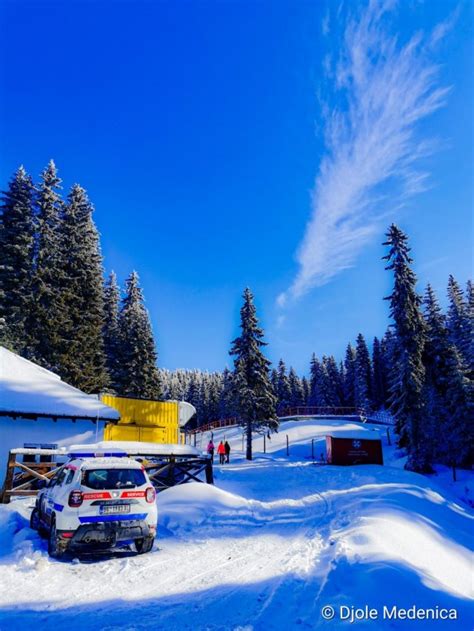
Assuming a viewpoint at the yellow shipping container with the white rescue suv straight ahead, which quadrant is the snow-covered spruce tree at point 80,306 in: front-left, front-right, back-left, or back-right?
back-right

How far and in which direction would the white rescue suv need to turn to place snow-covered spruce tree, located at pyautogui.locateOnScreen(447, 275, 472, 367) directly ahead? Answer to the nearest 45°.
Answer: approximately 90° to its right

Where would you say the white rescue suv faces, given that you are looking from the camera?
facing away from the viewer and to the left of the viewer

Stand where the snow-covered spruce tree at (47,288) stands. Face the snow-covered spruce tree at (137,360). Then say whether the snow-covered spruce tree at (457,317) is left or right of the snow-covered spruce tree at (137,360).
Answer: right

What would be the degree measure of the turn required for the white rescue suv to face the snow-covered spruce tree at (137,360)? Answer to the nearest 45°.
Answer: approximately 45° to its right

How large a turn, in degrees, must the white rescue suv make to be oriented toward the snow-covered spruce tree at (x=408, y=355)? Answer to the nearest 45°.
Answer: approximately 90° to its right

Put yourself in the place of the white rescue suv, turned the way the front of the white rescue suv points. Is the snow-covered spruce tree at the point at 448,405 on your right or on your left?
on your right

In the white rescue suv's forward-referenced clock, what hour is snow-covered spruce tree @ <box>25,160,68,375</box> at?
The snow-covered spruce tree is roughly at 1 o'clock from the white rescue suv.

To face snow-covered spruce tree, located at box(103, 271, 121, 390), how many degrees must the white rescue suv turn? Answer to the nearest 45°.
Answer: approximately 45° to its right

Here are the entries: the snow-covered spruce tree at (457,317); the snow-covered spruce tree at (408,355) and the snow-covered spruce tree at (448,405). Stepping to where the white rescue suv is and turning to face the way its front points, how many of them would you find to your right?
3
